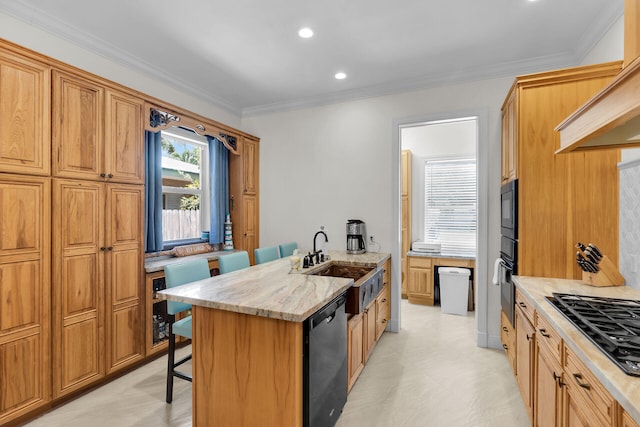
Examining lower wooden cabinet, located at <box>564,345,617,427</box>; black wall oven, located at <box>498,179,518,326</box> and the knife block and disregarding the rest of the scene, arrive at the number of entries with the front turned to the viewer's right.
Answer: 0

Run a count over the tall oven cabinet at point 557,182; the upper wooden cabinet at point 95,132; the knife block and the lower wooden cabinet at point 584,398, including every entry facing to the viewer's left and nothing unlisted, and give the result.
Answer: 3

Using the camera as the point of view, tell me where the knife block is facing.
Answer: facing to the left of the viewer

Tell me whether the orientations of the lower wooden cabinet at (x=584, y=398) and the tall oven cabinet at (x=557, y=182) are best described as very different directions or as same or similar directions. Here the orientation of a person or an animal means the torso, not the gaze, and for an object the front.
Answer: same or similar directions

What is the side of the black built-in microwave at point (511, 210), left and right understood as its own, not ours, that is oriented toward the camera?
left

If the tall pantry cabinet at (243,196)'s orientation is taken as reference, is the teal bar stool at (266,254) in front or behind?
in front

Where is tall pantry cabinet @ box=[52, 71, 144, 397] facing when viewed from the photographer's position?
facing the viewer and to the right of the viewer

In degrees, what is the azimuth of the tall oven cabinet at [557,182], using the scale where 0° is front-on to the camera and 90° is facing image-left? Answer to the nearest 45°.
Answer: approximately 90°

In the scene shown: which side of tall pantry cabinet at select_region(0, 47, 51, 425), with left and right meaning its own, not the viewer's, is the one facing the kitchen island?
front

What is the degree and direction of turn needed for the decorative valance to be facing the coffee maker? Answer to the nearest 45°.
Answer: approximately 45° to its left

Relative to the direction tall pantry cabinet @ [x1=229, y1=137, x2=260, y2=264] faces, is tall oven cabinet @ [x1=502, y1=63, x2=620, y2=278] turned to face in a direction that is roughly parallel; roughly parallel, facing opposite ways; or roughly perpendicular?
roughly parallel, facing opposite ways

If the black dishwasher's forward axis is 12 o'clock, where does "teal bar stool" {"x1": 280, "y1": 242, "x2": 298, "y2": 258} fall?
The teal bar stool is roughly at 7 o'clock from the black dishwasher.

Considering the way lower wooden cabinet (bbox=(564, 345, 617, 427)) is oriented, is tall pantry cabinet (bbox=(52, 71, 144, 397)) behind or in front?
in front

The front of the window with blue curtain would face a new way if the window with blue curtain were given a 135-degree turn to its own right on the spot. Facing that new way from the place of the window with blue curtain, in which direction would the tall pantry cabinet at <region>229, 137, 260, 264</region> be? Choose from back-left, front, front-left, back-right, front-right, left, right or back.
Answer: back

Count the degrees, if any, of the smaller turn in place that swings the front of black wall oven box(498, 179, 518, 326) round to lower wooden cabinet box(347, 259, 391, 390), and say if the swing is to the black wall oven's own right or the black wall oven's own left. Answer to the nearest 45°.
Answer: approximately 45° to the black wall oven's own left

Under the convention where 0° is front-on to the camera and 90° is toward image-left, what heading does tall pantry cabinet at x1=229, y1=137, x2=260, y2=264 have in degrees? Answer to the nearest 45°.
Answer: approximately 315°

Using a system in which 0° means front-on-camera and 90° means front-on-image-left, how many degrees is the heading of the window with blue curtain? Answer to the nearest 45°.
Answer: approximately 315°

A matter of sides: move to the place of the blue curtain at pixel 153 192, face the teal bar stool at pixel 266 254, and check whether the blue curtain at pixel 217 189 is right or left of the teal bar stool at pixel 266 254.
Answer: left
